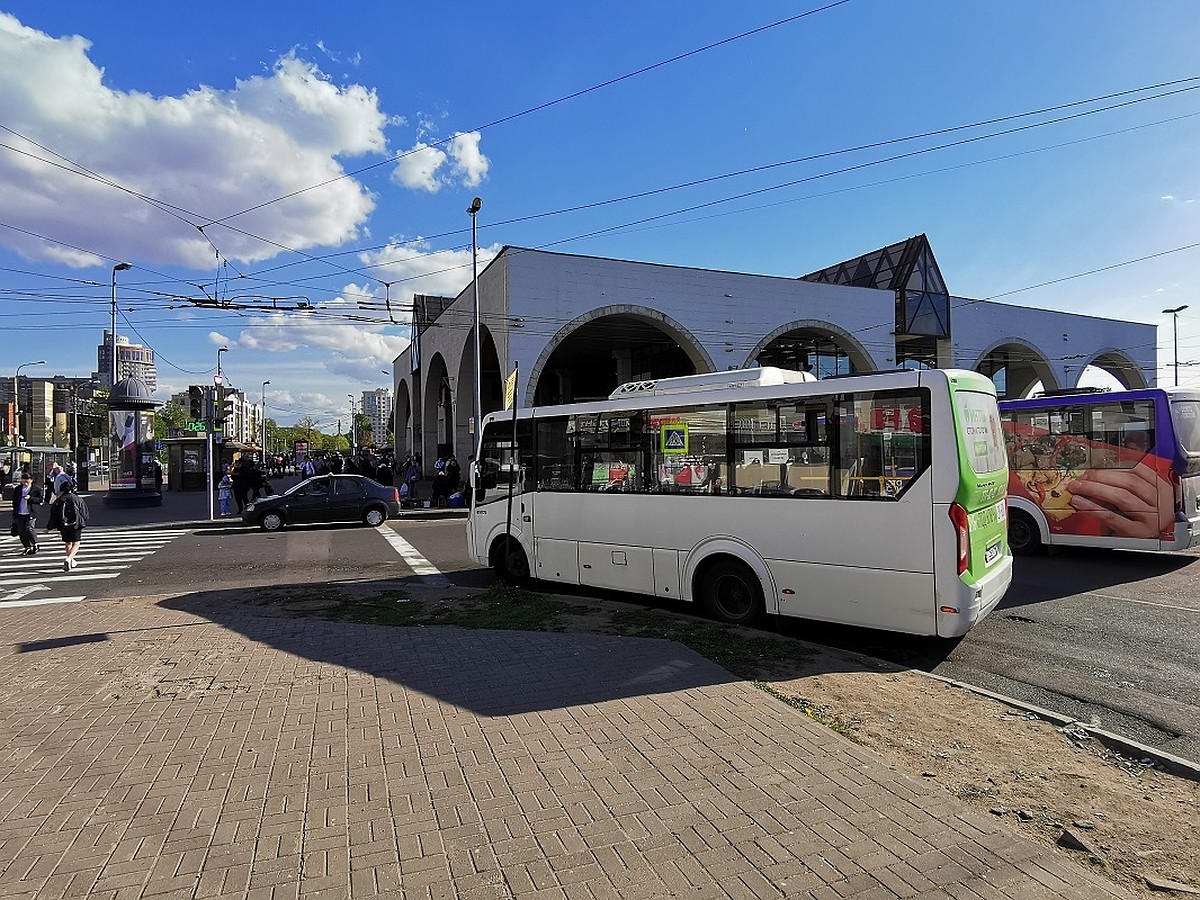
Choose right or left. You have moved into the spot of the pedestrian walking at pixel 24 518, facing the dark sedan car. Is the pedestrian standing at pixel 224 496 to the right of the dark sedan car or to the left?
left

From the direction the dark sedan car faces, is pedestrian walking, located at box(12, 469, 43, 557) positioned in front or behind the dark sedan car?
in front

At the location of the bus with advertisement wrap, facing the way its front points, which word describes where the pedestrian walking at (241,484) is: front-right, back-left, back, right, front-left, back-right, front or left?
front-left

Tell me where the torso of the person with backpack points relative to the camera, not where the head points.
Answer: away from the camera

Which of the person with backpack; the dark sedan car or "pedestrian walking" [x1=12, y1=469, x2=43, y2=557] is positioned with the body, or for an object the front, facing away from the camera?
the person with backpack

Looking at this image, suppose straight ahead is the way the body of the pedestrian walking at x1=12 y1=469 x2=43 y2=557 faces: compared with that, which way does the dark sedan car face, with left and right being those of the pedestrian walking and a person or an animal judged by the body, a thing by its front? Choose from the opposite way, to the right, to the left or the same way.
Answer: to the right

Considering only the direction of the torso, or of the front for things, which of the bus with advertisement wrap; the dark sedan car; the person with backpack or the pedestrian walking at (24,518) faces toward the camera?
the pedestrian walking

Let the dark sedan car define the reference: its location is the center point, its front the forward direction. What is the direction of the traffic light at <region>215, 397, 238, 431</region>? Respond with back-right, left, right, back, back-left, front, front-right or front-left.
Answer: front-right

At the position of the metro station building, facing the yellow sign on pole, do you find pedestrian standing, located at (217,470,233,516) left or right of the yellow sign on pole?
right

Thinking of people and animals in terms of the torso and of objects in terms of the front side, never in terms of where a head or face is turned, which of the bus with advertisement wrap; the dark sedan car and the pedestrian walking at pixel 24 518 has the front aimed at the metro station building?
the bus with advertisement wrap

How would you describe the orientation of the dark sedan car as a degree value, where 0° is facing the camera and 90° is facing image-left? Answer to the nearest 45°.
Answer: approximately 90°
